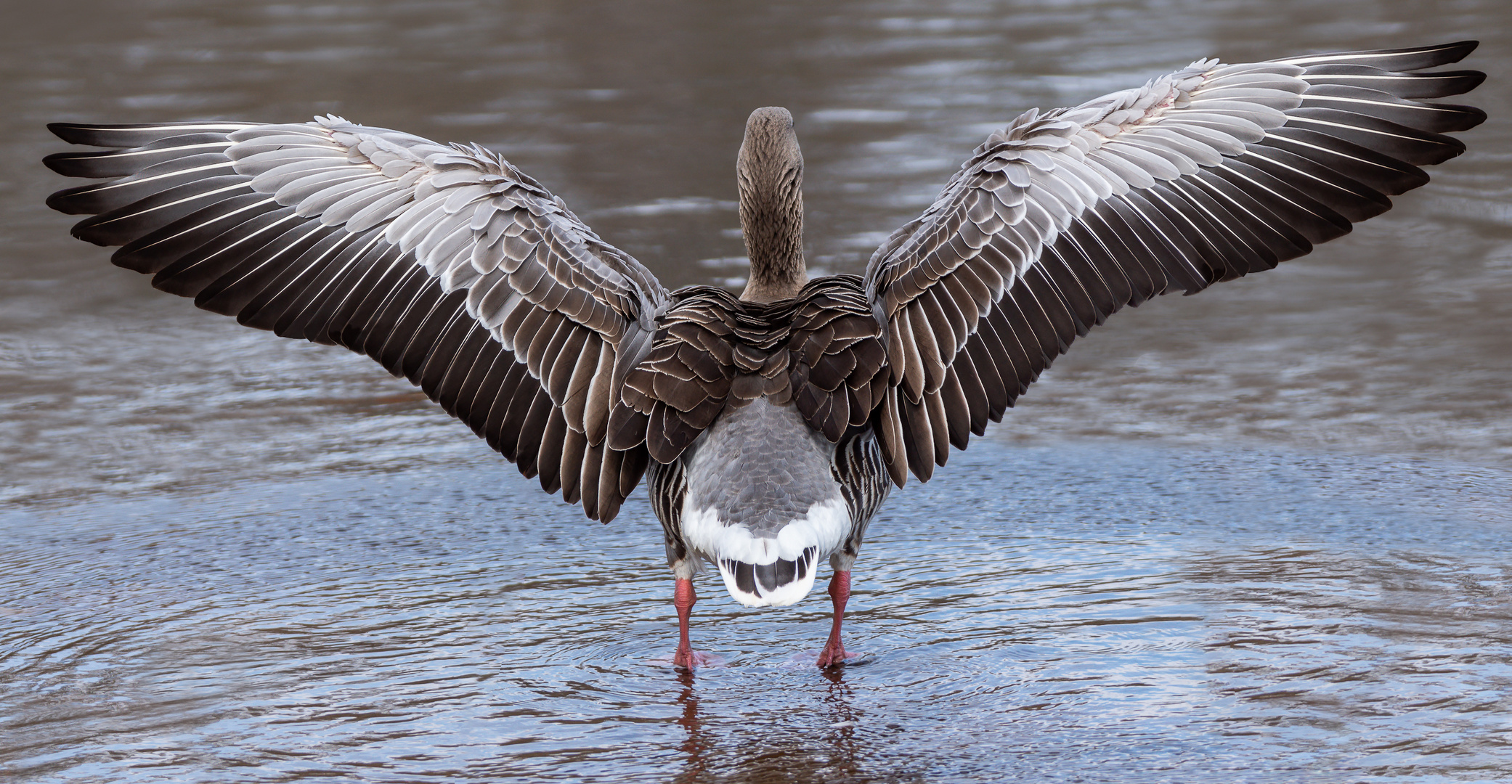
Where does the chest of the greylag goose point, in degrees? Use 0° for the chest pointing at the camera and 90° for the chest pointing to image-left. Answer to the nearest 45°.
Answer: approximately 180°
